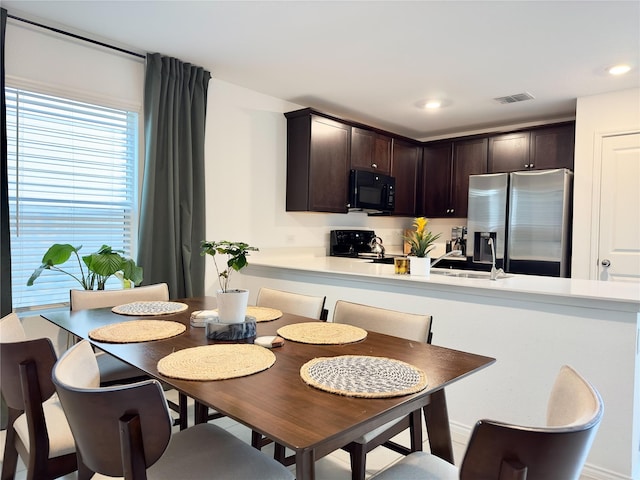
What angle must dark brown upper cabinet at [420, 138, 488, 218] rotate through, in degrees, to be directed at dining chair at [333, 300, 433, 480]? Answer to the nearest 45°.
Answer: approximately 45° to its left

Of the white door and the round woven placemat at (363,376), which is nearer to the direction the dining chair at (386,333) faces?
the round woven placemat

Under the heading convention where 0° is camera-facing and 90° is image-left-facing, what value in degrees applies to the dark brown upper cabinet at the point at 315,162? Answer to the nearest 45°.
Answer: approximately 315°

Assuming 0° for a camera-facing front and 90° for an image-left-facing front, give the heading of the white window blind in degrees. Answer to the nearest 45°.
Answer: approximately 315°

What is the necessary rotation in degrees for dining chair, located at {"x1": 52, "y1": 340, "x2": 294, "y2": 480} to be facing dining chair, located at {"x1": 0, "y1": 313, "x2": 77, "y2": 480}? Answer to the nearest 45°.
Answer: approximately 90° to its left

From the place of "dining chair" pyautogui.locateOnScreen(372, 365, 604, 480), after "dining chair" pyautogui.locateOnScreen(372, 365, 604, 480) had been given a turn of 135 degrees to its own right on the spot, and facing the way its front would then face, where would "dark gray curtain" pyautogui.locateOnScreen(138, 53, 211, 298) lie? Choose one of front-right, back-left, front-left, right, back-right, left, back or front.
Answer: back-left

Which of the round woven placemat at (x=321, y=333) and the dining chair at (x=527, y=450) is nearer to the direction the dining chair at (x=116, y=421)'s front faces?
the round woven placemat

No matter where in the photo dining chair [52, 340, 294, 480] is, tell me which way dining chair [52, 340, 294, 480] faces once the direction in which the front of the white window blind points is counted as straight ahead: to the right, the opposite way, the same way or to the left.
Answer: to the left

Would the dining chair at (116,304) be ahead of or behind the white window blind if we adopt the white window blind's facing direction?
ahead

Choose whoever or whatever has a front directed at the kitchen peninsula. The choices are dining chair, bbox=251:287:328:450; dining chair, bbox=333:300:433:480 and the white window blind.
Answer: the white window blind
